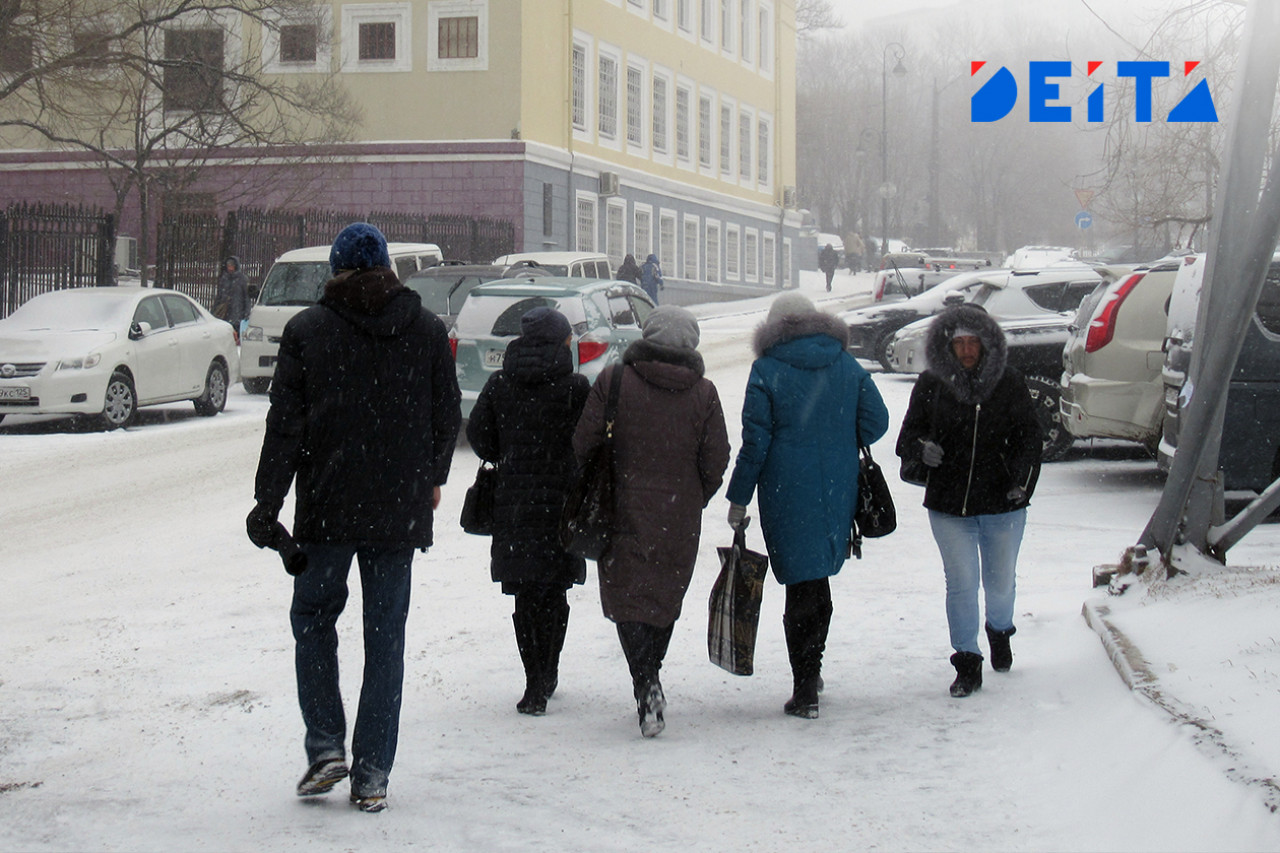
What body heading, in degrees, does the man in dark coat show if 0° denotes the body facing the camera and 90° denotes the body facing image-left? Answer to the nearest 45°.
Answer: approximately 180°

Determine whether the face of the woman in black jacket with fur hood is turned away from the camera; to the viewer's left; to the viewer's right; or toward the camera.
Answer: toward the camera

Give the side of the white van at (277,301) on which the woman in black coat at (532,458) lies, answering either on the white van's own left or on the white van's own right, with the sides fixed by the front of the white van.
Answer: on the white van's own left

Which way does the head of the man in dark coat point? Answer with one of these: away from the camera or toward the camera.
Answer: away from the camera

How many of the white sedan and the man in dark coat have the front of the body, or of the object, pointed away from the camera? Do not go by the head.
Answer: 1

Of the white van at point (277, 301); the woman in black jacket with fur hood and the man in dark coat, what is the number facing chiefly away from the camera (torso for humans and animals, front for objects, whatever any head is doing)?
1

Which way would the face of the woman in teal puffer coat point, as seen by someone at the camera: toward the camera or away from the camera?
away from the camera

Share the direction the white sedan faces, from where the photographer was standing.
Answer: facing the viewer and to the left of the viewer

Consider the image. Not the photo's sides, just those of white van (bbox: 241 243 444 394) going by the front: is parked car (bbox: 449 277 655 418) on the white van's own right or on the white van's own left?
on the white van's own left

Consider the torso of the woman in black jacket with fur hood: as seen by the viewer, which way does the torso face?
toward the camera

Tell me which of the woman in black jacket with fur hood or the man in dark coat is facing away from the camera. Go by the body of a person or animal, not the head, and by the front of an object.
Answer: the man in dark coat

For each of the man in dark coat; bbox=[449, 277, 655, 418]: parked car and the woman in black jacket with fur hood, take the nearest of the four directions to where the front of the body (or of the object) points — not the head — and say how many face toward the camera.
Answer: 1

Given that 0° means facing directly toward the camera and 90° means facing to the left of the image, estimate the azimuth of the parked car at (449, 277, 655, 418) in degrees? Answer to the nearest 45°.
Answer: approximately 225°
